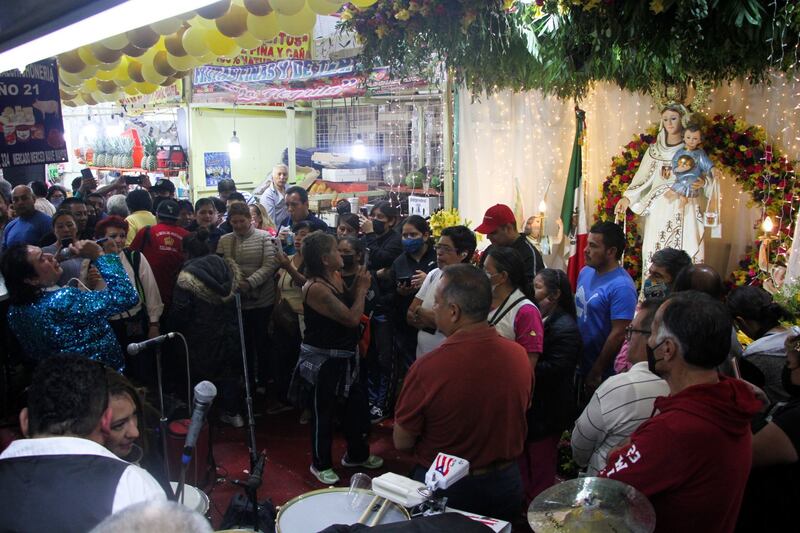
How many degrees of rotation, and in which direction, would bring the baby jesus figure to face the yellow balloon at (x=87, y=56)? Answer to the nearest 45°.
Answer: approximately 45° to its right

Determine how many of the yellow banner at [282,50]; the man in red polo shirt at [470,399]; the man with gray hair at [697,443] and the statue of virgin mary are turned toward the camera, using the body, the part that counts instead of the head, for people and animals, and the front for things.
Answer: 2

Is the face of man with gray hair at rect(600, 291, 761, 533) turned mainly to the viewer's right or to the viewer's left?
to the viewer's left

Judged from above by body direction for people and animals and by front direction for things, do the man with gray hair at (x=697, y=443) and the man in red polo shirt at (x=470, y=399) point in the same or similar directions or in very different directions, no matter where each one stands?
same or similar directions

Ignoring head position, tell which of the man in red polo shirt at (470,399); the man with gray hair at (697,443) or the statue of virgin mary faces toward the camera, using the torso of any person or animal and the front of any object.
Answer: the statue of virgin mary

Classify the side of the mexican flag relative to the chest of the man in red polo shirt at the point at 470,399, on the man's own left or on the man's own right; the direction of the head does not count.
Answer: on the man's own right

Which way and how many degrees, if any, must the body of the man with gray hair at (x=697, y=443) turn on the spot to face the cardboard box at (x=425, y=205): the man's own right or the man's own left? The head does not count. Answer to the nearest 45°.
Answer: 0° — they already face it

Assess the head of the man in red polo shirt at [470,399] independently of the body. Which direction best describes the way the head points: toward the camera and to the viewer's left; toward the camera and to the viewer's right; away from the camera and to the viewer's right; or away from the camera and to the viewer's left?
away from the camera and to the viewer's left

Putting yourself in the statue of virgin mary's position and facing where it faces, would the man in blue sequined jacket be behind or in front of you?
in front

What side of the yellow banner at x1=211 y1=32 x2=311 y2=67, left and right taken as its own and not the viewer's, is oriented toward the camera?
front

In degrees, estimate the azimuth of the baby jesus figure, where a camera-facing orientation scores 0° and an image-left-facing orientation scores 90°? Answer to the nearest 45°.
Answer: approximately 45°

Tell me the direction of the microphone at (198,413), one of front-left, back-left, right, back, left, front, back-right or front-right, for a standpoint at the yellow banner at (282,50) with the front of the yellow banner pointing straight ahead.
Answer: front

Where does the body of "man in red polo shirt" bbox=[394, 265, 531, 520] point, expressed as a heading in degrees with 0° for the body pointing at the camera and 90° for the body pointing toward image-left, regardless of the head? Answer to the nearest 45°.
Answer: approximately 135°

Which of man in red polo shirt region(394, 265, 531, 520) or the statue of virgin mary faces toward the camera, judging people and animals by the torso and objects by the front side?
the statue of virgin mary

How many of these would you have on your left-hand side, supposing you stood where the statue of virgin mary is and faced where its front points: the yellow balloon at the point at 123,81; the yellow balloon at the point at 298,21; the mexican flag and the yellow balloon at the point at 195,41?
0

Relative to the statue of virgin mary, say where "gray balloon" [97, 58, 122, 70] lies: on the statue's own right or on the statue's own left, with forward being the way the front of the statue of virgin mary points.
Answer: on the statue's own right

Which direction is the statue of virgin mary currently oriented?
toward the camera
